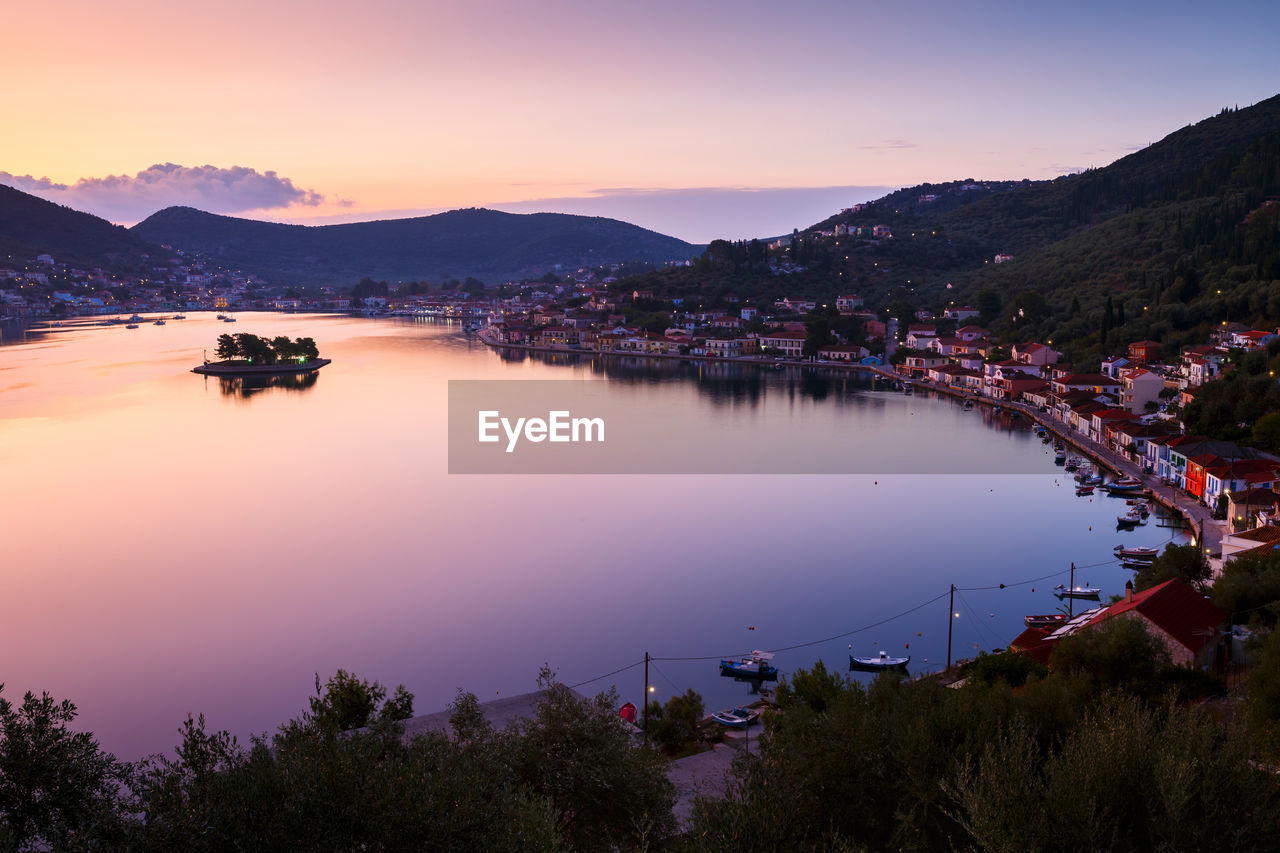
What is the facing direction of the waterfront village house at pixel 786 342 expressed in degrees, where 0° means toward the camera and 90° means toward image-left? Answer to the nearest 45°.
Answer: approximately 0°

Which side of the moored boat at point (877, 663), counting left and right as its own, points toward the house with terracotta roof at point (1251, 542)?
back

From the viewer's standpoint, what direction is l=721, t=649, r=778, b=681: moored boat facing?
to the viewer's left

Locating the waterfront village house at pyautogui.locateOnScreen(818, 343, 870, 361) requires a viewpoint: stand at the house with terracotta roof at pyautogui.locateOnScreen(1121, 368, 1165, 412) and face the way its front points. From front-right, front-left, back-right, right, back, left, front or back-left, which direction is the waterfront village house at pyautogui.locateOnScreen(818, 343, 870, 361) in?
right

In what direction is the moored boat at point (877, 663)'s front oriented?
to the viewer's left

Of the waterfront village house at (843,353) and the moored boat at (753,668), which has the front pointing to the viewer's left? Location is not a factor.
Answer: the moored boat

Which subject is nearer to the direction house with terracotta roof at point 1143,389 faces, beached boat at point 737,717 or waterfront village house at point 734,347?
the beached boat

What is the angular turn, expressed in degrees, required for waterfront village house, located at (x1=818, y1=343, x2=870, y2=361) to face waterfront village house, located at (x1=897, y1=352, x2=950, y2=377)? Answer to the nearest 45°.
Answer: approximately 45° to its left

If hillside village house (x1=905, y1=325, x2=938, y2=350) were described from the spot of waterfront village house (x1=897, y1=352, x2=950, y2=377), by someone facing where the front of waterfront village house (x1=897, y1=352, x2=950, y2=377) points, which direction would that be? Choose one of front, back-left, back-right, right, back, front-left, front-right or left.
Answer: back-right

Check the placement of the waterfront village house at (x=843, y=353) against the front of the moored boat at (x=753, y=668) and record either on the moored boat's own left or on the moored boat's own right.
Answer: on the moored boat's own right

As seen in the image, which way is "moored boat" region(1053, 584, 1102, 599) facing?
to the viewer's left

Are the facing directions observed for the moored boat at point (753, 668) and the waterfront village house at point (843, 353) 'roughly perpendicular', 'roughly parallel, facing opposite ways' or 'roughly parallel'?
roughly perpendicular
